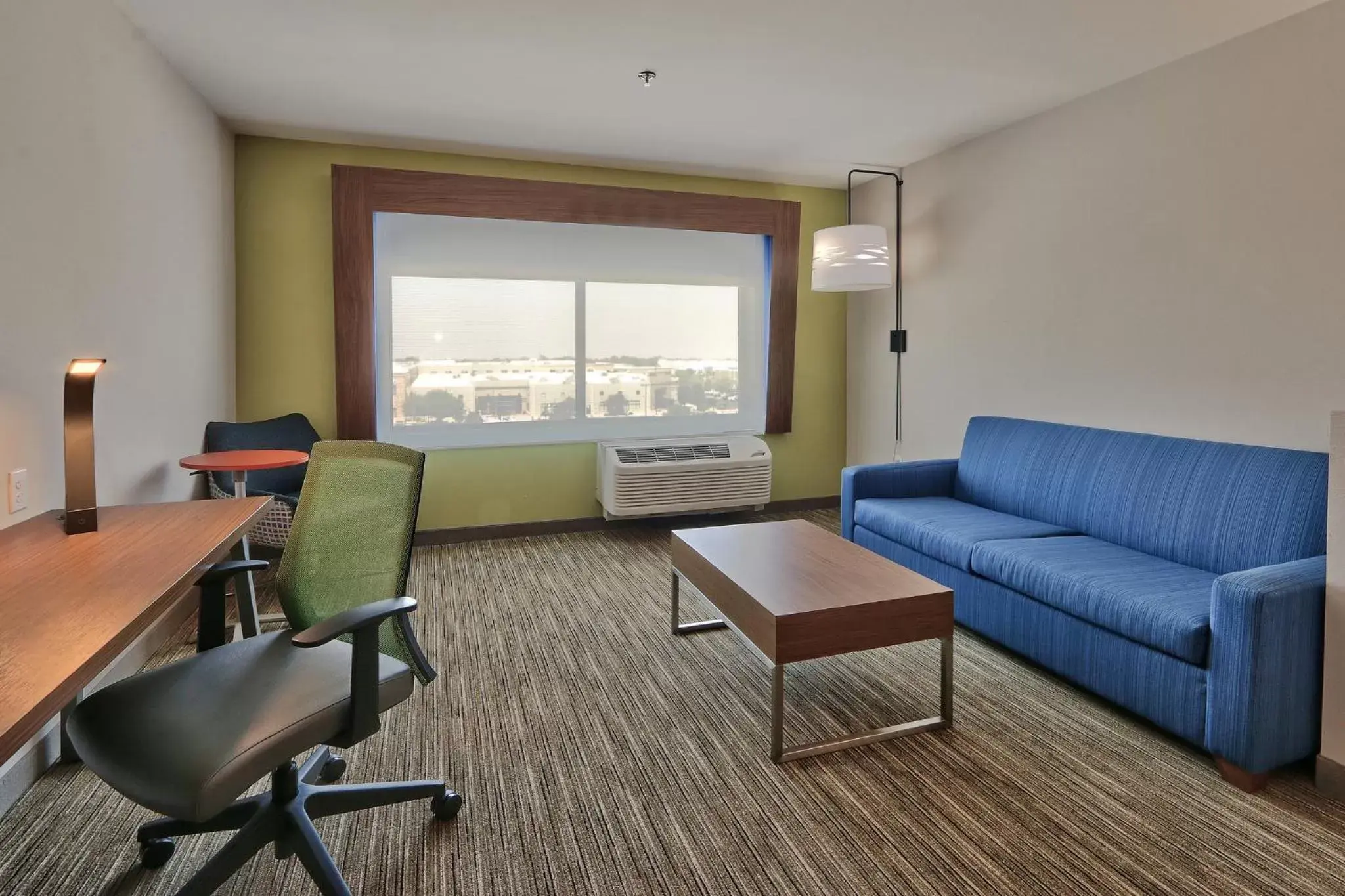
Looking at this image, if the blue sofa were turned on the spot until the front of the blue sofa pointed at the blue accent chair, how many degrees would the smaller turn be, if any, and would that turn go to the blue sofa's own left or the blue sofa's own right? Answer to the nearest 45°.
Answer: approximately 45° to the blue sofa's own right

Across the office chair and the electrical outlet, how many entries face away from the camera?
0

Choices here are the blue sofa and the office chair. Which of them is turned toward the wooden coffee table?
the blue sofa

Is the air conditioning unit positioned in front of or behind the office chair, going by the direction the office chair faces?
behind

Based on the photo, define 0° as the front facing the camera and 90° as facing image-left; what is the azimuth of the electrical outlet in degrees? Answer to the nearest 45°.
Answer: approximately 315°

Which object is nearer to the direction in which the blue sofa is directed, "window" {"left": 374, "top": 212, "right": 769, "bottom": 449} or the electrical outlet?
the electrical outlet

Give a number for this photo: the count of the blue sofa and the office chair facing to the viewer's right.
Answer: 0

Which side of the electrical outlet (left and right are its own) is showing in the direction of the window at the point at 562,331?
left

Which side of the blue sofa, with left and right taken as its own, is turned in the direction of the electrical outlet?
front

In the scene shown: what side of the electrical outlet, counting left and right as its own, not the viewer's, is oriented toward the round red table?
left

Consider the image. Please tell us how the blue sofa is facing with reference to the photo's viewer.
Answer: facing the viewer and to the left of the viewer

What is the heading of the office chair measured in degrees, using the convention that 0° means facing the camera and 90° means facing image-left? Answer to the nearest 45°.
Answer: approximately 45°

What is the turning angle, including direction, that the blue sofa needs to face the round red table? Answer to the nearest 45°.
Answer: approximately 45° to its right
